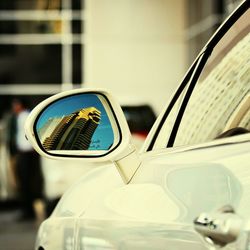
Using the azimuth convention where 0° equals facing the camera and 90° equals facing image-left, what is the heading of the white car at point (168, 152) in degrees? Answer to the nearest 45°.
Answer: approximately 135°
